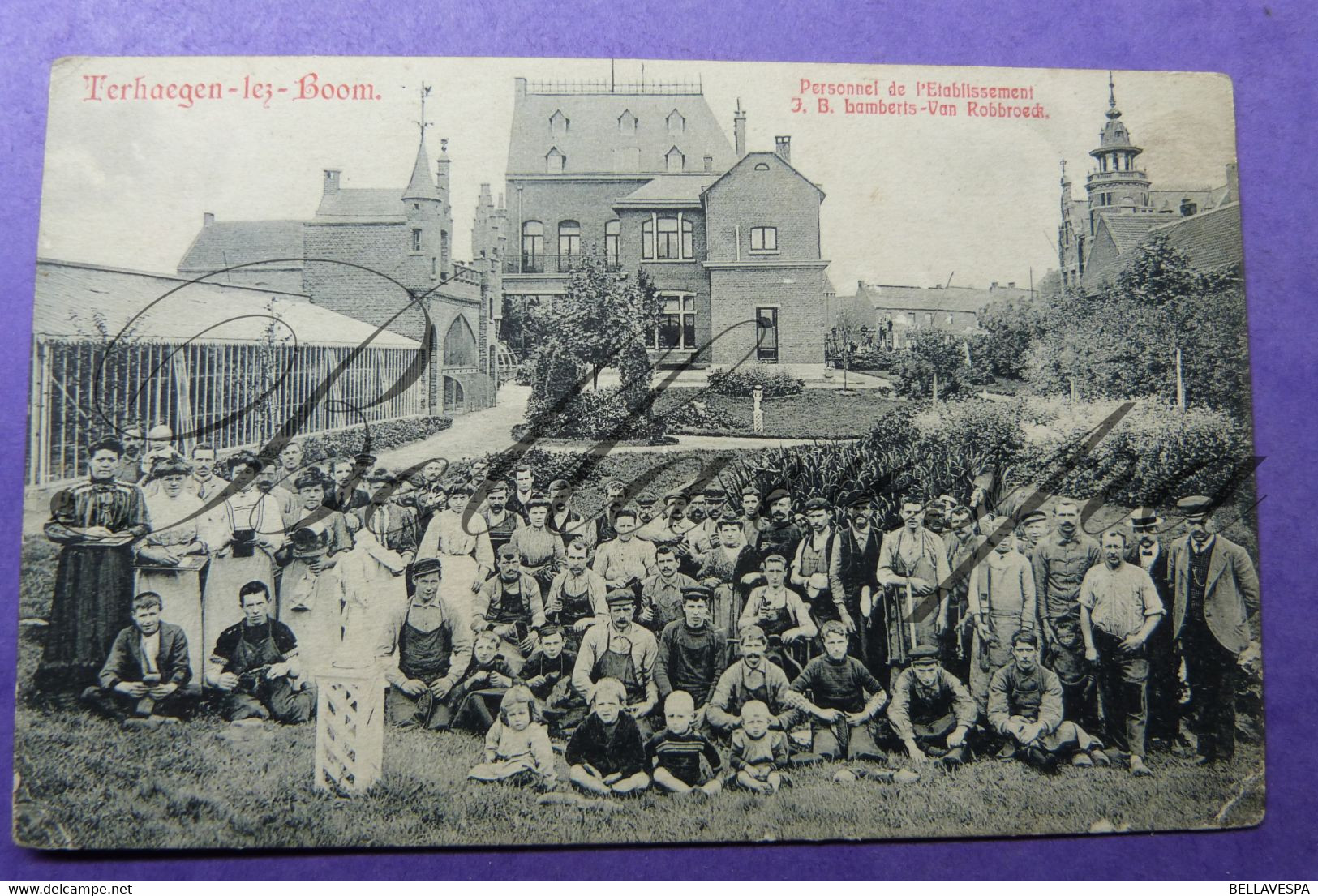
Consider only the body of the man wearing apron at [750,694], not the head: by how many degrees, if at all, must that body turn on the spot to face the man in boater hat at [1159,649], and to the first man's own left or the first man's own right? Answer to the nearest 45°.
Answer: approximately 90° to the first man's own left

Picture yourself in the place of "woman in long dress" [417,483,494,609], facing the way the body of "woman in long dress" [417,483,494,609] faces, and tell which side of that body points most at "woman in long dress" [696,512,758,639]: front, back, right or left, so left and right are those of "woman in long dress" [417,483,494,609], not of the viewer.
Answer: left

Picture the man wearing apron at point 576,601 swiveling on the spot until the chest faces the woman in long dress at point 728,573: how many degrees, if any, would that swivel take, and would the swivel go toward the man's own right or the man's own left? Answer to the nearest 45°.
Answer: approximately 90° to the man's own left

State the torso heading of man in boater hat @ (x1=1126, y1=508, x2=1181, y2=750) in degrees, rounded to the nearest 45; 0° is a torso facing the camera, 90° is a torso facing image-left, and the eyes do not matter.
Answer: approximately 0°

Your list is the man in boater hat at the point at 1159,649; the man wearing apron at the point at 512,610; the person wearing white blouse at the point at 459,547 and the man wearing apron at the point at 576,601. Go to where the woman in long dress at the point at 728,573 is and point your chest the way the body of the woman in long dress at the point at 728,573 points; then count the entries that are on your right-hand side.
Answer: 3

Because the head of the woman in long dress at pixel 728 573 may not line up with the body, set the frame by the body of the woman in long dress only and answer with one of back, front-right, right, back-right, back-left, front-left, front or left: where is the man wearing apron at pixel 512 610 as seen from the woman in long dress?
right

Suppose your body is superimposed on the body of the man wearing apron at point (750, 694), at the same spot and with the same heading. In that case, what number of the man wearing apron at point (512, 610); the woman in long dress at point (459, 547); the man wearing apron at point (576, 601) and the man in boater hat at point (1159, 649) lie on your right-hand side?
3
